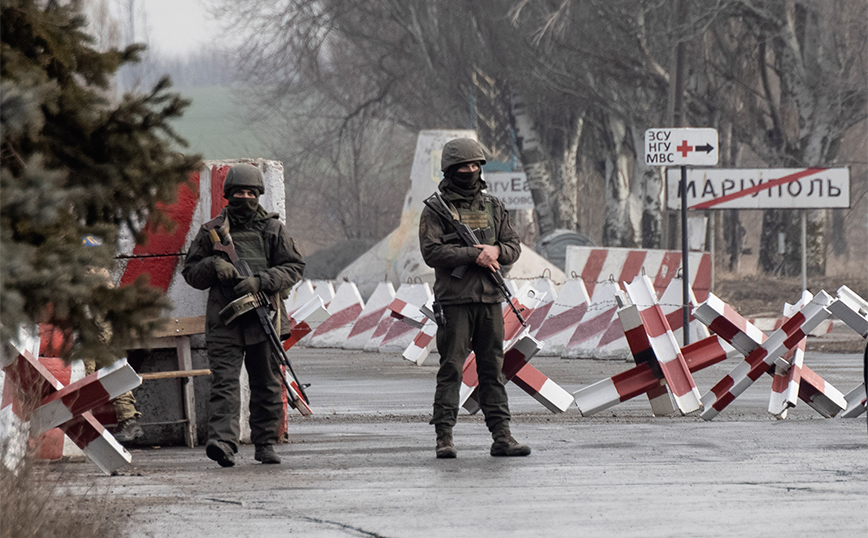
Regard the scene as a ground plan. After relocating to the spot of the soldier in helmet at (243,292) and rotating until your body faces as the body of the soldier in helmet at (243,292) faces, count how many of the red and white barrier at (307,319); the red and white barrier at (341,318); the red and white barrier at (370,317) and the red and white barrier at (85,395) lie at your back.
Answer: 3

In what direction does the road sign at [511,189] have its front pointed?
toward the camera

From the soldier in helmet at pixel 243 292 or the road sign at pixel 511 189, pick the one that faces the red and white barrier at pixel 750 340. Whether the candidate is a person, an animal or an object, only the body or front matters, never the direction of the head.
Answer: the road sign

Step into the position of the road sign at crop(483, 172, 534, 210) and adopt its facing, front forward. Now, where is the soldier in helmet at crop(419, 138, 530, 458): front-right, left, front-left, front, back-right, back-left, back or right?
front

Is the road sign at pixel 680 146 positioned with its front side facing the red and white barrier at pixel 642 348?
yes

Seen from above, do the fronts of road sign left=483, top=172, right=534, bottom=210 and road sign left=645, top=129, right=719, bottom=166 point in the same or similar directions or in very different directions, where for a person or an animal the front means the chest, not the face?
same or similar directions

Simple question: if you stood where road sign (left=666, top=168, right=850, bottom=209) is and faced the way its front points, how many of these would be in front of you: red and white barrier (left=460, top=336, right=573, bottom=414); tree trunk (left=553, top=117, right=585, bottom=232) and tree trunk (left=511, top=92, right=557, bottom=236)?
1

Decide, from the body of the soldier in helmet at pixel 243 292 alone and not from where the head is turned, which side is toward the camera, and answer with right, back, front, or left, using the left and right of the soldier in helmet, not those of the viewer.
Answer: front

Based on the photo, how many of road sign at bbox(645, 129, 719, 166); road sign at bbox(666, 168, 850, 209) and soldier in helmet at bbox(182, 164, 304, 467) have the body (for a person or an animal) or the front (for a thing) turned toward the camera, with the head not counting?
3

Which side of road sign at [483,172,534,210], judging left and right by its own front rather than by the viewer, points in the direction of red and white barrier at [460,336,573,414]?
front

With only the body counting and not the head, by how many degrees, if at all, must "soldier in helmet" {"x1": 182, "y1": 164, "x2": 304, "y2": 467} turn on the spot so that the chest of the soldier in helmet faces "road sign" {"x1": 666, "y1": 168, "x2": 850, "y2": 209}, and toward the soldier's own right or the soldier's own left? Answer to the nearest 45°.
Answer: approximately 135° to the soldier's own left

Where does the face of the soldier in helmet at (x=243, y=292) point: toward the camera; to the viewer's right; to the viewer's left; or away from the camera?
toward the camera

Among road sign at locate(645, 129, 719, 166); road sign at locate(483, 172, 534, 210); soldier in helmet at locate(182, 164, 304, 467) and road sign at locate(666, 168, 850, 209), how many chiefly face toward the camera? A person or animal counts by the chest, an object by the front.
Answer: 4

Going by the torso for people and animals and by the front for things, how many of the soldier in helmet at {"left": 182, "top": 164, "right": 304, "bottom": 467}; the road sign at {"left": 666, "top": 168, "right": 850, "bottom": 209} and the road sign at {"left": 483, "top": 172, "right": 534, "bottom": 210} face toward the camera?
3

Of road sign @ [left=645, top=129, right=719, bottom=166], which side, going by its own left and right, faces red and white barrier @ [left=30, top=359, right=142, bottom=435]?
front

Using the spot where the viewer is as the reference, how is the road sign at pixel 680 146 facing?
facing the viewer

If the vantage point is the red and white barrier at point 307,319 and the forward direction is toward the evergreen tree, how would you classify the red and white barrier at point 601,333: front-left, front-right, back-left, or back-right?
back-left

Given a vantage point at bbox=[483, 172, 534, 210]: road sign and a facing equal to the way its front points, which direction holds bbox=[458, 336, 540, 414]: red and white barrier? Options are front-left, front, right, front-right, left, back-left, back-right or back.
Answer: front

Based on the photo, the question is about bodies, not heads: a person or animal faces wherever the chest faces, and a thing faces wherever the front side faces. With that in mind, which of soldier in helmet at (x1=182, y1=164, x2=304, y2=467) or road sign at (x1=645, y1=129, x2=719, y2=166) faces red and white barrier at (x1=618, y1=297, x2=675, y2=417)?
the road sign
